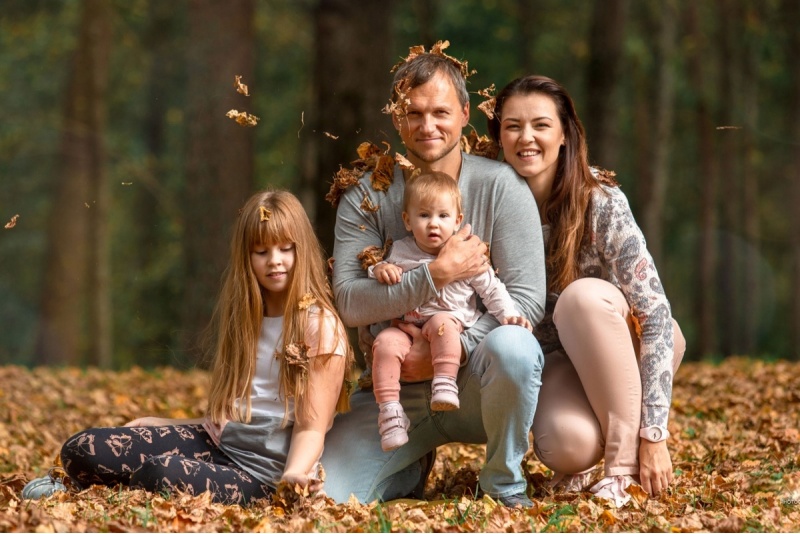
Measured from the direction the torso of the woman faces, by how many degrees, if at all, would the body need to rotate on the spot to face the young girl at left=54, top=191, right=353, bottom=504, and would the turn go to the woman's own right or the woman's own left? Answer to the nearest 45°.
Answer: approximately 45° to the woman's own right

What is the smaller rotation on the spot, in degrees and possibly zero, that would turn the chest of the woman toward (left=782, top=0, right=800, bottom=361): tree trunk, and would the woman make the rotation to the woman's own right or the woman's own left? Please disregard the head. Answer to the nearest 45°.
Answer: approximately 135° to the woman's own right

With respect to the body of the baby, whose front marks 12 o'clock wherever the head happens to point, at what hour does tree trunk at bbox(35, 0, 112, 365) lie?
The tree trunk is roughly at 5 o'clock from the baby.

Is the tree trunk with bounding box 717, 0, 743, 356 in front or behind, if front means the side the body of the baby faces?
behind

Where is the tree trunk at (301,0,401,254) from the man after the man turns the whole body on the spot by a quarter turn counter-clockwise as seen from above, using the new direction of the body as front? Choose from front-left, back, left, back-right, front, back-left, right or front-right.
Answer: left

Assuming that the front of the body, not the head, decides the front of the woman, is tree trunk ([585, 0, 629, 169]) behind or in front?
behind

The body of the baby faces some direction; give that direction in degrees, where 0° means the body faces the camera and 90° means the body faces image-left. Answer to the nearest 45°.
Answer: approximately 0°
